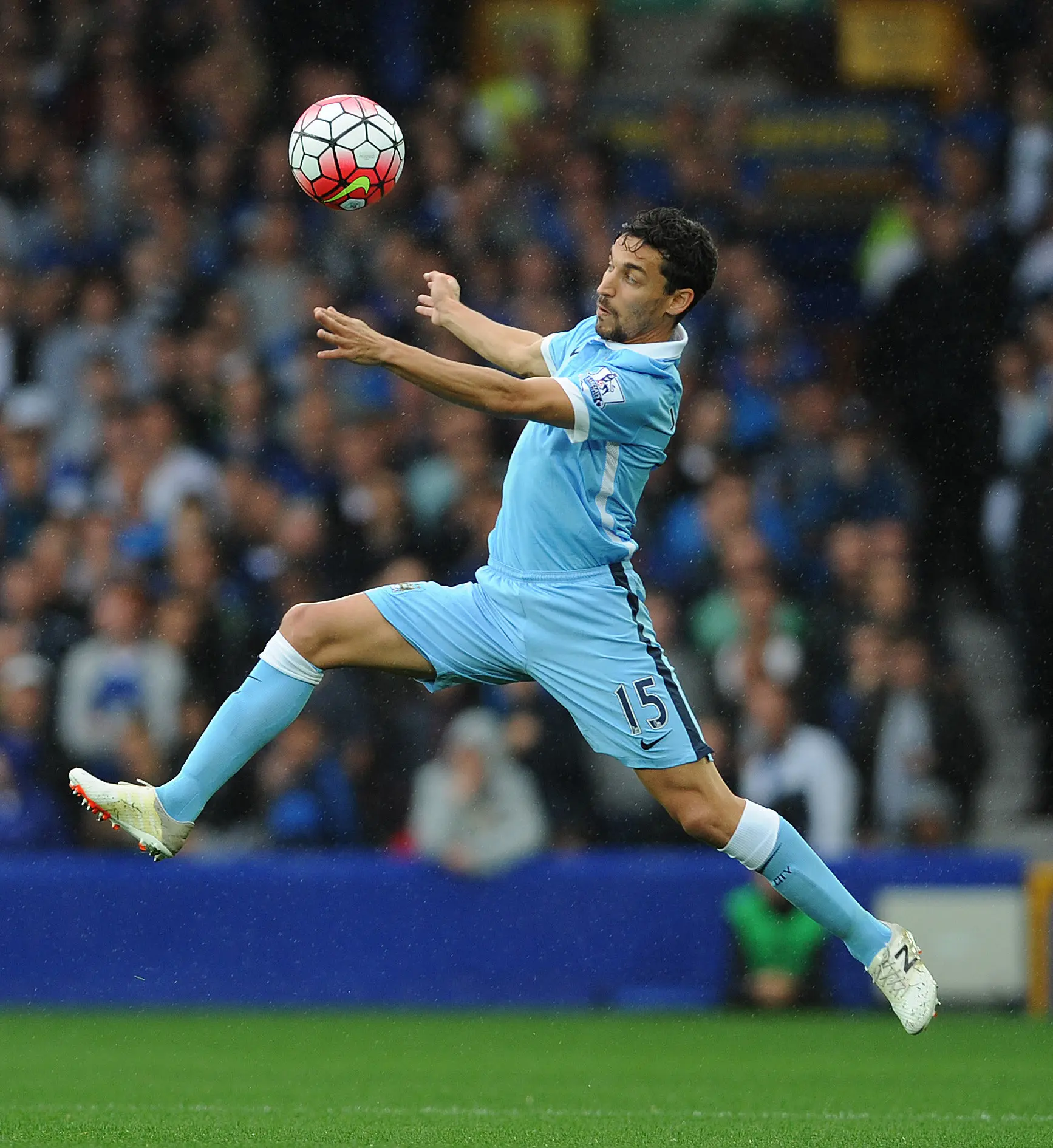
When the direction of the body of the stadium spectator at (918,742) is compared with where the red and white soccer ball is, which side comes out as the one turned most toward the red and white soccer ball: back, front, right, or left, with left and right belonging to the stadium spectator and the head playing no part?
front

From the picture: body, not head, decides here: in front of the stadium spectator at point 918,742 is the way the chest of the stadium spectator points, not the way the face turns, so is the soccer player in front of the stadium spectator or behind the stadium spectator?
in front

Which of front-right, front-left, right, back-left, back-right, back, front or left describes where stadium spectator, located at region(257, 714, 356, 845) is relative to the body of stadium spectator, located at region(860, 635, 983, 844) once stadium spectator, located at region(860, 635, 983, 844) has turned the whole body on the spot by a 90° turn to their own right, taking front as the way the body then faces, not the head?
front-left

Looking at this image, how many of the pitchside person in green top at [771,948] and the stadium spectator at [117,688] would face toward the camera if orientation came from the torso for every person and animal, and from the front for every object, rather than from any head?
2

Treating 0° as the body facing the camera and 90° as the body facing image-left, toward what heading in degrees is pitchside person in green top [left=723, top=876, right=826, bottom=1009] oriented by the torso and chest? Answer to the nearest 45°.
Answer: approximately 0°

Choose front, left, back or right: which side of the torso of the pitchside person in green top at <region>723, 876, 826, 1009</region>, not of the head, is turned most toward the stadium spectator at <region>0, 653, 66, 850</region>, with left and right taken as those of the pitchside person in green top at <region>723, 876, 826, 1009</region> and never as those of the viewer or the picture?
right
